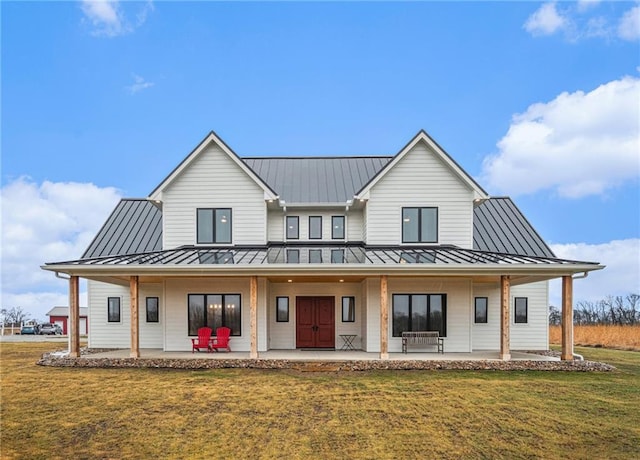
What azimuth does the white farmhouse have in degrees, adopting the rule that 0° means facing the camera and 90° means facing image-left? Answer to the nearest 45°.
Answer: approximately 0°

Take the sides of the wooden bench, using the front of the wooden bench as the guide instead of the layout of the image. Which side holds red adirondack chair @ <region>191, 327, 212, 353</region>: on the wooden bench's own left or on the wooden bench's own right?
on the wooden bench's own right

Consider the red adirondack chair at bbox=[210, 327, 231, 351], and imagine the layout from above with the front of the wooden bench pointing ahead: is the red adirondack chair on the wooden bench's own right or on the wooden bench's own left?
on the wooden bench's own right
